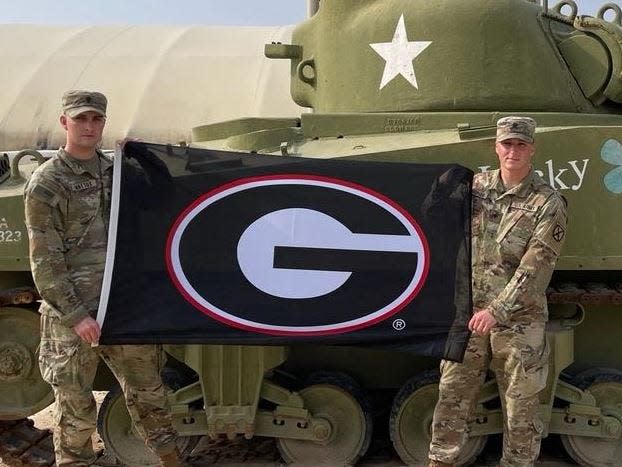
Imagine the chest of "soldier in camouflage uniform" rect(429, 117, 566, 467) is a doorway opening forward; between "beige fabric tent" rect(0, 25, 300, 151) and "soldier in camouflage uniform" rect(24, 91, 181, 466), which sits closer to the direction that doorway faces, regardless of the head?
the soldier in camouflage uniform

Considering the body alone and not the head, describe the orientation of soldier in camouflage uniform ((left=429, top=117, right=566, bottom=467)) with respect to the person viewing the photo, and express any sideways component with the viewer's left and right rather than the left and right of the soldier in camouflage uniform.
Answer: facing the viewer and to the left of the viewer

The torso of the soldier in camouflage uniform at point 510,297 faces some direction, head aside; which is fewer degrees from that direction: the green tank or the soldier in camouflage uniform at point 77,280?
the soldier in camouflage uniform

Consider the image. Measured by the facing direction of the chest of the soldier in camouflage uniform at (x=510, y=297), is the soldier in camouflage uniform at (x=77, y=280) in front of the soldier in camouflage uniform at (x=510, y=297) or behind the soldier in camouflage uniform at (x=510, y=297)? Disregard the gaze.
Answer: in front

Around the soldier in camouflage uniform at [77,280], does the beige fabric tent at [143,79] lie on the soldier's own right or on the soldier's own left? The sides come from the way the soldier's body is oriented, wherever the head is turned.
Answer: on the soldier's own left

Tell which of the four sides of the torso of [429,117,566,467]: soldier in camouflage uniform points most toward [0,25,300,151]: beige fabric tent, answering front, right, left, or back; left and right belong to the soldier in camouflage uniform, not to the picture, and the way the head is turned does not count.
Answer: right

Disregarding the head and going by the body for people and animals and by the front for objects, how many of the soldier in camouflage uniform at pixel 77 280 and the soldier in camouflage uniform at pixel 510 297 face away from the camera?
0

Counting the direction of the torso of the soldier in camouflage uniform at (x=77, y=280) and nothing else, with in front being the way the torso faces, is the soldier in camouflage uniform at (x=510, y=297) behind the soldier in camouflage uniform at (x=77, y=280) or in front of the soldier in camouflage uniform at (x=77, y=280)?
in front

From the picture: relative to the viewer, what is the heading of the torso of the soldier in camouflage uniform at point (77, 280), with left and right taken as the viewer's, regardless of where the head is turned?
facing the viewer and to the right of the viewer
